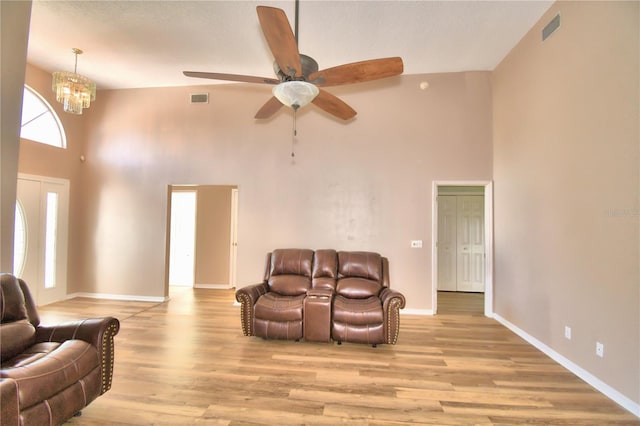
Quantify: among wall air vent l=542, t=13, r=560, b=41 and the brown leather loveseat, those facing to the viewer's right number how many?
0

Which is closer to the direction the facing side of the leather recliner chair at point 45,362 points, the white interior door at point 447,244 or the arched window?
the white interior door

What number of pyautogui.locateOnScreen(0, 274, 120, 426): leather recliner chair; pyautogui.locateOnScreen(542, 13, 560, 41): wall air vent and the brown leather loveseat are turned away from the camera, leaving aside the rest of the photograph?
0

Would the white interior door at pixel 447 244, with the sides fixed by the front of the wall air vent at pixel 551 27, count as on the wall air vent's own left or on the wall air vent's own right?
on the wall air vent's own right

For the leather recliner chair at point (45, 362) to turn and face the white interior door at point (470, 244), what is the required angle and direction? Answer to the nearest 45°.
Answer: approximately 45° to its left

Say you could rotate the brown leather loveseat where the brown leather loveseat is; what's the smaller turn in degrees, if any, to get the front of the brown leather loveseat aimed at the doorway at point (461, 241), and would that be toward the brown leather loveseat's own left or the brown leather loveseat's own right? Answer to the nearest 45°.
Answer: approximately 135° to the brown leather loveseat's own left

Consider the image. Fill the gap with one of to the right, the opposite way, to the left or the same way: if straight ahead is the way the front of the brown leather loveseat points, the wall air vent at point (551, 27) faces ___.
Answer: to the right

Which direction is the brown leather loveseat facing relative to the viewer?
toward the camera

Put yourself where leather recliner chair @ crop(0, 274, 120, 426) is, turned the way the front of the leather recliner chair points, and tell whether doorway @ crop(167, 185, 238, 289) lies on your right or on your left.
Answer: on your left

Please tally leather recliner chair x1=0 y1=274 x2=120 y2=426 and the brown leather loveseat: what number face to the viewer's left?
0

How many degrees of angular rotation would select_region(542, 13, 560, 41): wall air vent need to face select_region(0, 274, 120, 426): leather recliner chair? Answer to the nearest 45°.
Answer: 0° — it already faces it

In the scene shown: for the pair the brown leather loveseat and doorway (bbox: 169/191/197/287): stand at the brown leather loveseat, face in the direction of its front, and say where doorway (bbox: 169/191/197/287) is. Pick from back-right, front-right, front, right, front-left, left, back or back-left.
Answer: back-right

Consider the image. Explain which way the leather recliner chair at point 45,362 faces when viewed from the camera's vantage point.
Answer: facing the viewer and to the right of the viewer

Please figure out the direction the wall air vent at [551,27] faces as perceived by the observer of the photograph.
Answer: facing the viewer and to the left of the viewer

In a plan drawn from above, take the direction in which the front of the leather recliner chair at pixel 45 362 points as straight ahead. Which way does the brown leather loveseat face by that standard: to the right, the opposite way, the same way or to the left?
to the right
